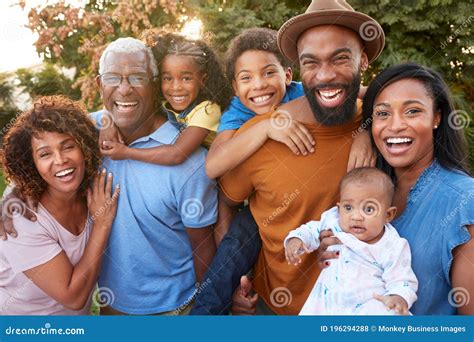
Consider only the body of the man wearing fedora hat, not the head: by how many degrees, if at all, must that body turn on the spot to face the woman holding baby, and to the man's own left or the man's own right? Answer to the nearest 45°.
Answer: approximately 90° to the man's own left

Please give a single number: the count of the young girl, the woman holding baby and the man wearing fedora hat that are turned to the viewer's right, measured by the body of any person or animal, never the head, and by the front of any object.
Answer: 0

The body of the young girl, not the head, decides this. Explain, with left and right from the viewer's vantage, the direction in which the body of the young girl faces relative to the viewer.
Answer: facing the viewer and to the left of the viewer

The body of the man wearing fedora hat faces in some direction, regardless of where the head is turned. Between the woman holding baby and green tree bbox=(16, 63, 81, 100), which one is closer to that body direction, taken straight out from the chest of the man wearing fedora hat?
the woman holding baby

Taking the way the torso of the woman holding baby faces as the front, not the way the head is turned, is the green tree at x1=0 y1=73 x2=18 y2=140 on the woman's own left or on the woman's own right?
on the woman's own right

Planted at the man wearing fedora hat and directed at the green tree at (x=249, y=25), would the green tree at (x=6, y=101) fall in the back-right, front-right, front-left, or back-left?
front-left

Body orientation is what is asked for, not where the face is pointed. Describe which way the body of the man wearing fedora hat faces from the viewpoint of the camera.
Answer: toward the camera

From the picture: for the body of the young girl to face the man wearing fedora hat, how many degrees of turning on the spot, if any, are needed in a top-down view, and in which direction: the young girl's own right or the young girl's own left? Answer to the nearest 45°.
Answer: approximately 90° to the young girl's own left

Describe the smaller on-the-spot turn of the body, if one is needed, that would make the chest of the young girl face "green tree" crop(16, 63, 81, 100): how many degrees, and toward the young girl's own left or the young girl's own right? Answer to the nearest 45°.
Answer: approximately 90° to the young girl's own right

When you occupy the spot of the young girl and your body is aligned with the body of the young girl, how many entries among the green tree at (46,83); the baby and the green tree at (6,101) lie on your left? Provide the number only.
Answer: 1

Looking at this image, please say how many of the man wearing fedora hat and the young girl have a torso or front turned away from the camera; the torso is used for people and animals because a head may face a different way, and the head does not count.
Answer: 0
